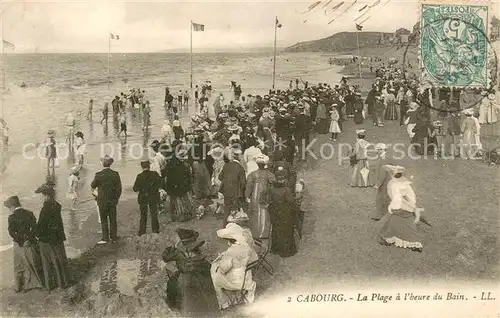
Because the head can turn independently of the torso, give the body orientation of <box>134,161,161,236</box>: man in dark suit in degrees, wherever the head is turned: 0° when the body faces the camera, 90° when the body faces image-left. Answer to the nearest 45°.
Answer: approximately 180°

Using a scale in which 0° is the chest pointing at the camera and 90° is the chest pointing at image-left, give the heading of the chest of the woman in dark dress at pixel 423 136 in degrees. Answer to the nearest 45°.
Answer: approximately 180°
